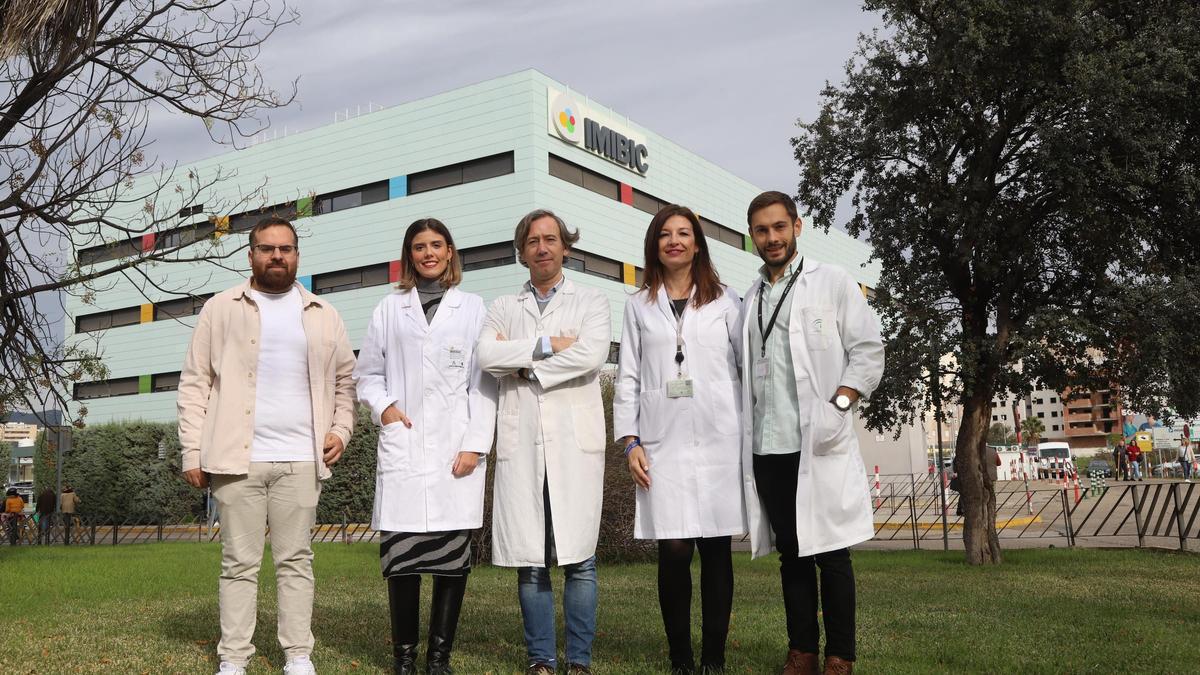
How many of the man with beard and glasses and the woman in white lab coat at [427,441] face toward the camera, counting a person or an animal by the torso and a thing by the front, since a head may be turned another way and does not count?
2

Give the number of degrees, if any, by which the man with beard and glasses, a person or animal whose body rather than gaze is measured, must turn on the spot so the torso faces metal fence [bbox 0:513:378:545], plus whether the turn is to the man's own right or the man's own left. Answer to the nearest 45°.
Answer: approximately 180°

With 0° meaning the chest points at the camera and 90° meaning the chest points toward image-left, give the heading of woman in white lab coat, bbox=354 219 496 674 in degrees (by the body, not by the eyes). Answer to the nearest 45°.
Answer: approximately 0°

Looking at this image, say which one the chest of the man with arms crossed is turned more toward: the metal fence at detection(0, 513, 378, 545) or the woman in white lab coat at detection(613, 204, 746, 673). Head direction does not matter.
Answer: the woman in white lab coat

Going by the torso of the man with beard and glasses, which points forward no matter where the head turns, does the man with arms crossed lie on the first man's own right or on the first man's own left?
on the first man's own left

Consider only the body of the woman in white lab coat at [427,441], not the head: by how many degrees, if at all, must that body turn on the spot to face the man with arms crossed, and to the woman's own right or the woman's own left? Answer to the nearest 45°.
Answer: approximately 90° to the woman's own left

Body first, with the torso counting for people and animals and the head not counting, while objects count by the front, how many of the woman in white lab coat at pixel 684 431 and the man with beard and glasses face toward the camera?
2
